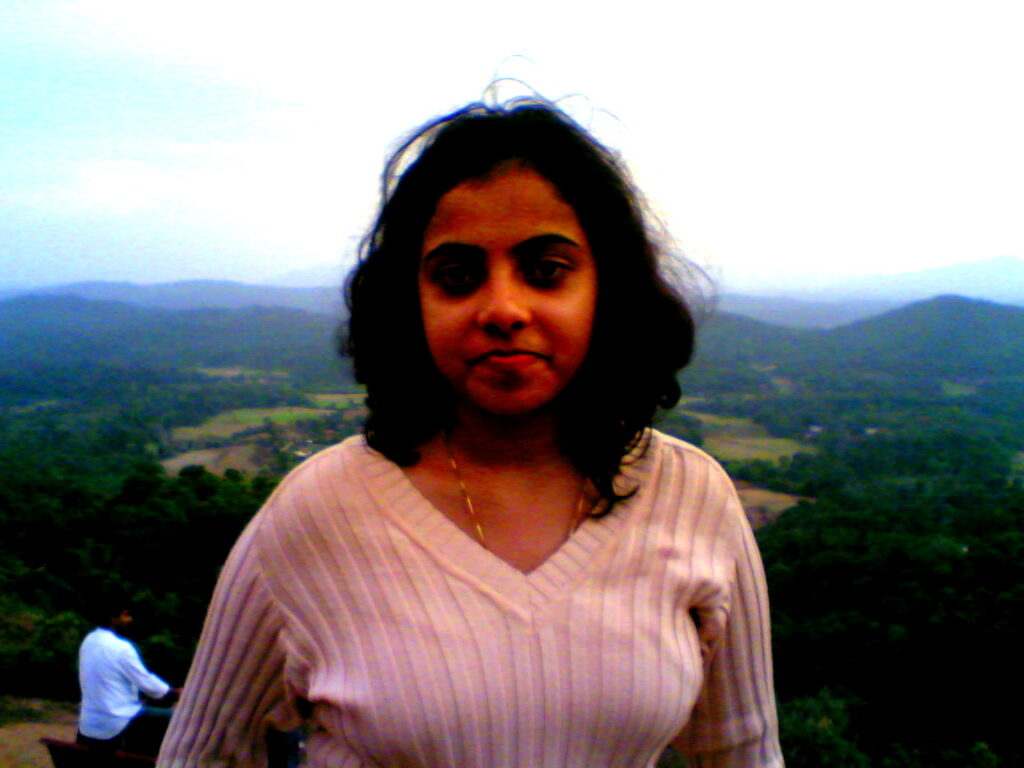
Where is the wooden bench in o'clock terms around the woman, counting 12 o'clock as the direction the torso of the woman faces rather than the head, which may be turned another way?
The wooden bench is roughly at 5 o'clock from the woman.

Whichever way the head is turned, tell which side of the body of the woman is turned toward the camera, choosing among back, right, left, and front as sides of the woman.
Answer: front

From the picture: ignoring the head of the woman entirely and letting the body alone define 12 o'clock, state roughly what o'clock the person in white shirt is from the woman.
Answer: The person in white shirt is roughly at 5 o'clock from the woman.
